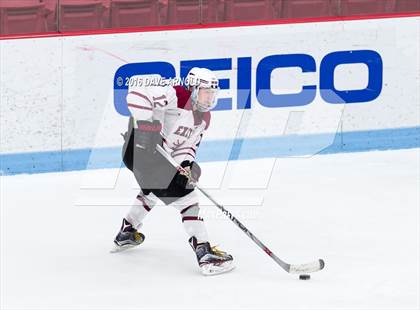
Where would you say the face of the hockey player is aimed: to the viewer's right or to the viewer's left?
to the viewer's right

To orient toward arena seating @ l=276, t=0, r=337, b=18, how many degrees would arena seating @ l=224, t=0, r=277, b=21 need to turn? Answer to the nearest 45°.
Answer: approximately 90° to its left

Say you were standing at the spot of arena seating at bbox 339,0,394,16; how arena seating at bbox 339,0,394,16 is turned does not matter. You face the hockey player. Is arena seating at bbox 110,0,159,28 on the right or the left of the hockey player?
right

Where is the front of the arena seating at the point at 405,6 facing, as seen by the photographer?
facing the viewer

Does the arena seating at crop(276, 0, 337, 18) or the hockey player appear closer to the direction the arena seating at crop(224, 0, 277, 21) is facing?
the hockey player

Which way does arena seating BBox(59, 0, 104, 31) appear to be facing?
toward the camera

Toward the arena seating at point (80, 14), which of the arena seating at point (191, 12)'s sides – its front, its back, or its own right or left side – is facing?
right

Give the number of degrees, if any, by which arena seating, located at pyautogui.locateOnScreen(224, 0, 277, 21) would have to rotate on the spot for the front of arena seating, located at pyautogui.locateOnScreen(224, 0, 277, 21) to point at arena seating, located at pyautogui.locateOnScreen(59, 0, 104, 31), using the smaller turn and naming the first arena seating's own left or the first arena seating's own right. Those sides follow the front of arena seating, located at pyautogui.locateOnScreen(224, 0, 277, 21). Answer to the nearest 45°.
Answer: approximately 90° to the first arena seating's own right

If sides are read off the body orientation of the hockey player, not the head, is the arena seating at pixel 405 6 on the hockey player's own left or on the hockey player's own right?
on the hockey player's own left

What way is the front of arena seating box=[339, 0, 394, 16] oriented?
toward the camera

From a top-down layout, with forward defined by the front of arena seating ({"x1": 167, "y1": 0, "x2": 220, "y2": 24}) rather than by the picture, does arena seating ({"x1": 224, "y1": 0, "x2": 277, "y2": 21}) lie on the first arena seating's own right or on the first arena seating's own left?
on the first arena seating's own left

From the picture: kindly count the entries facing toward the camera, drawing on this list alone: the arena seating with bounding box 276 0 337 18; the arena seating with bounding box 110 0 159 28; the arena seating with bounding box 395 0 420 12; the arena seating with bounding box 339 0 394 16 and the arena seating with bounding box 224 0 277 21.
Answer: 5

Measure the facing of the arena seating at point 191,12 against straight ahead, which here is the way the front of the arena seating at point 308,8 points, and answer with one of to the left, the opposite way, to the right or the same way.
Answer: the same way

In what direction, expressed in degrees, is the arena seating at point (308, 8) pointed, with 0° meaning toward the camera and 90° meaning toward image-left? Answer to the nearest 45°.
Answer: approximately 0°

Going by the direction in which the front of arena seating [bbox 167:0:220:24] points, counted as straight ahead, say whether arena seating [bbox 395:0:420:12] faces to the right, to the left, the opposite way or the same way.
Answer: the same way
